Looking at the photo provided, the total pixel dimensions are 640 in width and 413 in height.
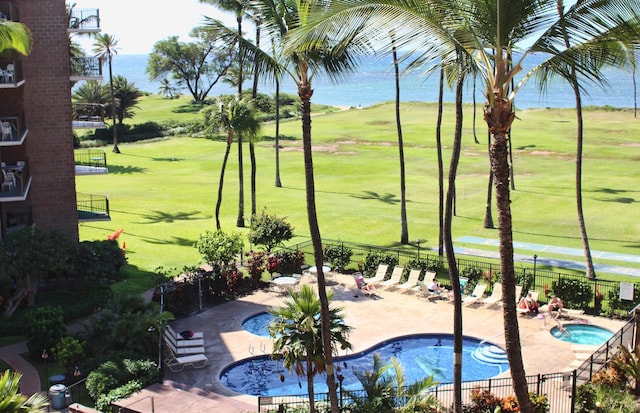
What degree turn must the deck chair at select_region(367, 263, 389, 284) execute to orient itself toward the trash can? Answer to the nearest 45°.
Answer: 0° — it already faces it

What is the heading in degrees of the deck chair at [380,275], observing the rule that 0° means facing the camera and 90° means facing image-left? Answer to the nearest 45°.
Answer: approximately 45°

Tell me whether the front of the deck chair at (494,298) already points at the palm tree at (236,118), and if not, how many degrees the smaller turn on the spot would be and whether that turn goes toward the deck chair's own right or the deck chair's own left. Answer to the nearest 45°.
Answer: approximately 90° to the deck chair's own right

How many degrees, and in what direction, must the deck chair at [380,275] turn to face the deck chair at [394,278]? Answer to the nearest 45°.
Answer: approximately 90° to its left

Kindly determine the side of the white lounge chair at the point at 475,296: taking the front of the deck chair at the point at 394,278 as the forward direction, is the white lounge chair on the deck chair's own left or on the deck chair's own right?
on the deck chair's own left

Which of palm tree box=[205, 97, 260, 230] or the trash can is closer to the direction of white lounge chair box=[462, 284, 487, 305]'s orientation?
the trash can

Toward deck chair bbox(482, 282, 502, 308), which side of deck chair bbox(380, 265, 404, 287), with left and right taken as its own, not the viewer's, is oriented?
left
